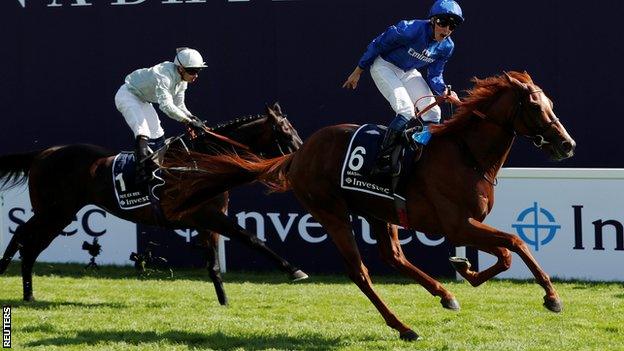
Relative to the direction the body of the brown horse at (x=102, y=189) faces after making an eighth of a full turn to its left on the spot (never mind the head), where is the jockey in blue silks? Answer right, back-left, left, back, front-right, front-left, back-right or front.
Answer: right

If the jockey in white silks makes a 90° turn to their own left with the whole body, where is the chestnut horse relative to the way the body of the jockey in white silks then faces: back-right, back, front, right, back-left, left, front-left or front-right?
back-right

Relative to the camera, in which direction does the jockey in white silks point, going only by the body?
to the viewer's right

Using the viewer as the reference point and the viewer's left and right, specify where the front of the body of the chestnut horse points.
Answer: facing to the right of the viewer

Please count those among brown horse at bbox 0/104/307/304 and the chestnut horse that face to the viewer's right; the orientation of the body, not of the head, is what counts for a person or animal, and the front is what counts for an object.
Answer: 2

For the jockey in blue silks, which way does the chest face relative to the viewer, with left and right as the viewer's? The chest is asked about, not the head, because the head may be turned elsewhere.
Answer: facing the viewer and to the right of the viewer

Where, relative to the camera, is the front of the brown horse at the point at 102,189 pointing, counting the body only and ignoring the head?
to the viewer's right

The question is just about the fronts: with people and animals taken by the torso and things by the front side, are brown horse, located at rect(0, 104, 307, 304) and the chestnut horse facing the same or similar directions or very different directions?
same or similar directions

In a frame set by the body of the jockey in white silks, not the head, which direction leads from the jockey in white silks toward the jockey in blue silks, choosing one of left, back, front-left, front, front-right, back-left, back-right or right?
front-right
